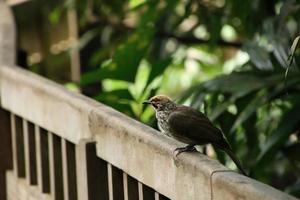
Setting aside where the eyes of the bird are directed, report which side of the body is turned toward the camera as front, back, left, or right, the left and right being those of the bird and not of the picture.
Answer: left
